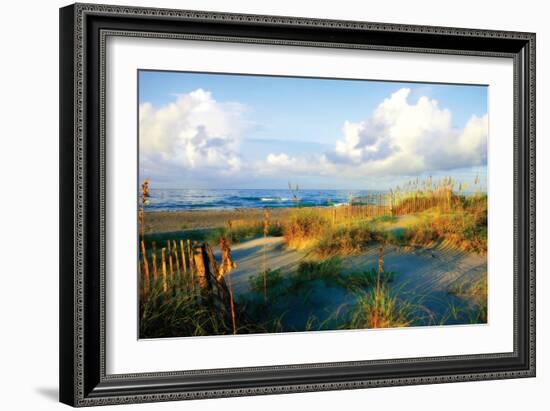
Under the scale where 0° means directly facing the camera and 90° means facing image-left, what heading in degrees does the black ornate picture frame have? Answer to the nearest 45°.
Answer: approximately 315°
